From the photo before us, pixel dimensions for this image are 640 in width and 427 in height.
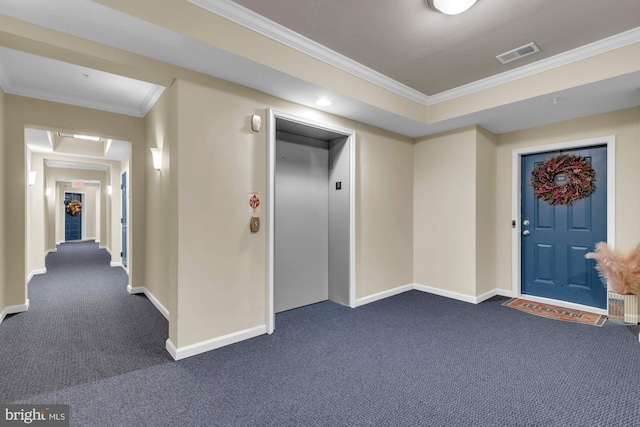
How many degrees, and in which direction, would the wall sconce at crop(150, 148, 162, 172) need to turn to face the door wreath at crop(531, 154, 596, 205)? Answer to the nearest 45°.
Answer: approximately 135° to its left

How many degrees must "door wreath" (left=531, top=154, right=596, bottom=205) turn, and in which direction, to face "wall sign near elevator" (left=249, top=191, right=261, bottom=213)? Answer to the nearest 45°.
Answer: approximately 45° to its right

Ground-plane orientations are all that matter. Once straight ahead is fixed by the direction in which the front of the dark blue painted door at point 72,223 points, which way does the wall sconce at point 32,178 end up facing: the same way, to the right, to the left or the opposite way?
to the left

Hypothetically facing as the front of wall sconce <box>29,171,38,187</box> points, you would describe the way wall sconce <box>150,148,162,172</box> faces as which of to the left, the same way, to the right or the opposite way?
the opposite way

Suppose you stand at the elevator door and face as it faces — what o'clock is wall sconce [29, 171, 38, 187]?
The wall sconce is roughly at 5 o'clock from the elevator door.

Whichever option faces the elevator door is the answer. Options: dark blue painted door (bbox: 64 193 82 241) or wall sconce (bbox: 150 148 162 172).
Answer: the dark blue painted door

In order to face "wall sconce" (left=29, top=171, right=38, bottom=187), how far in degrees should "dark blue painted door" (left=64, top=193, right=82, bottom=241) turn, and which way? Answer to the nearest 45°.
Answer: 0° — it already faces it

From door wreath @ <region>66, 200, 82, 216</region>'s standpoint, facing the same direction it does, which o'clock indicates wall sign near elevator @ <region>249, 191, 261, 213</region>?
The wall sign near elevator is roughly at 12 o'clock from the door wreath.

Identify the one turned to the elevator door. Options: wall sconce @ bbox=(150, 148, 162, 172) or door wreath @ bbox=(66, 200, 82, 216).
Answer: the door wreath

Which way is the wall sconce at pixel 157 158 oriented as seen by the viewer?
to the viewer's left

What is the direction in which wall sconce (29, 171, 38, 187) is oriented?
to the viewer's right
